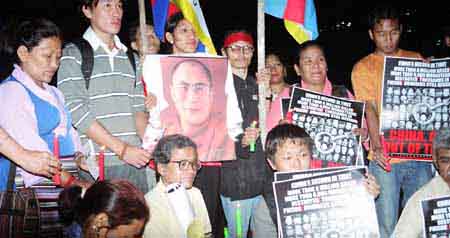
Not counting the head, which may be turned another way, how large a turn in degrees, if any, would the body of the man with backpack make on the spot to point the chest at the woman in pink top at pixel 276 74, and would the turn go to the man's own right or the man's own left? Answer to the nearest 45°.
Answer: approximately 90° to the man's own left

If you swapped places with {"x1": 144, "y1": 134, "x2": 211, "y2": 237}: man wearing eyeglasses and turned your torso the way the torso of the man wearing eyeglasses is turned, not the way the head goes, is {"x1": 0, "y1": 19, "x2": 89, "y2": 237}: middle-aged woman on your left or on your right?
on your right

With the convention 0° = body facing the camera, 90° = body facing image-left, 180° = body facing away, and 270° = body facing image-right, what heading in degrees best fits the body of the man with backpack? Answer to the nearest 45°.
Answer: approximately 315°

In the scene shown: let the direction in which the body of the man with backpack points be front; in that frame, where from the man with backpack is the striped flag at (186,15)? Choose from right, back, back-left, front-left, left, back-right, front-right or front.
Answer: left

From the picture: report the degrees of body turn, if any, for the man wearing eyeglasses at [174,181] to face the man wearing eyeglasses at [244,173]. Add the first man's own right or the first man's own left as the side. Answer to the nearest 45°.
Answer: approximately 90° to the first man's own left

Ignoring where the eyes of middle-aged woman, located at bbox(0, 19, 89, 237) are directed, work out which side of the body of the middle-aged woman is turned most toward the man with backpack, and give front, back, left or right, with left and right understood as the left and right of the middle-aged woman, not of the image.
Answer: left

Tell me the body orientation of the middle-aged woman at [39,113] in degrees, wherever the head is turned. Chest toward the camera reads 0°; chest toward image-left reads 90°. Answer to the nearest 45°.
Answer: approximately 315°

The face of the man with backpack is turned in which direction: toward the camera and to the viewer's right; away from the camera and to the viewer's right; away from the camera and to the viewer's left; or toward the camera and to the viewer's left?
toward the camera and to the viewer's right

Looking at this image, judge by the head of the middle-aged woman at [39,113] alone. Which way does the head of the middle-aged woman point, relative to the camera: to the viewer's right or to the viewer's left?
to the viewer's right

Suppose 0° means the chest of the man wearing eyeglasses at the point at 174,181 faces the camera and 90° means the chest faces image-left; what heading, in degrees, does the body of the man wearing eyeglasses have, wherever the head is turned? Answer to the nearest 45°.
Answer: approximately 315°

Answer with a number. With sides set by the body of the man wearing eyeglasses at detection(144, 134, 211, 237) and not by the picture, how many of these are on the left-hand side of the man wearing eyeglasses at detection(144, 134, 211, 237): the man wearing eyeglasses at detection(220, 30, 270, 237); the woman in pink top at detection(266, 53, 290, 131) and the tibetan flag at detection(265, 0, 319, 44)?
3
